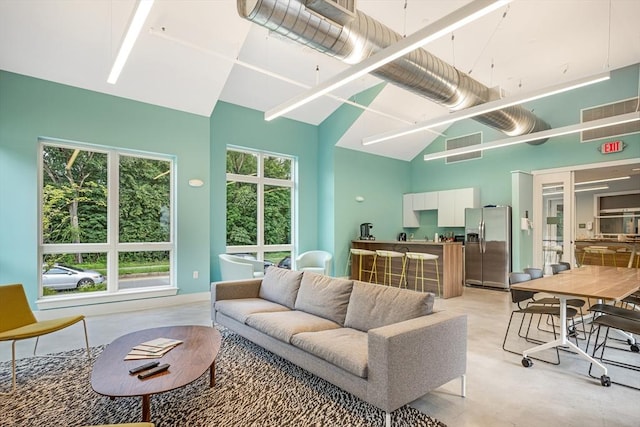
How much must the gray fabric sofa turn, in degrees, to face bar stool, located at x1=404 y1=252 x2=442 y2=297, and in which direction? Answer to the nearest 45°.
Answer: approximately 135° to its right

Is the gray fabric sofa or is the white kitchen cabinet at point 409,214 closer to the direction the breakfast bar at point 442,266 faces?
the gray fabric sofa

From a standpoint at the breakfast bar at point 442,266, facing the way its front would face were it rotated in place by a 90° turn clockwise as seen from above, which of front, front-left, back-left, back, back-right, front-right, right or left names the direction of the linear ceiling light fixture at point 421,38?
back-left

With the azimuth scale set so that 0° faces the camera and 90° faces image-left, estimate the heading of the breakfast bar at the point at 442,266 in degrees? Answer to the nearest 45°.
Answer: approximately 45°

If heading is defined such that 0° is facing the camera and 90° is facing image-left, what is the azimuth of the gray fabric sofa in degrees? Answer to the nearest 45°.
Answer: approximately 45°

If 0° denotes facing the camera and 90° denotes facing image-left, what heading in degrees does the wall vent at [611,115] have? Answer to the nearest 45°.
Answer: approximately 45°

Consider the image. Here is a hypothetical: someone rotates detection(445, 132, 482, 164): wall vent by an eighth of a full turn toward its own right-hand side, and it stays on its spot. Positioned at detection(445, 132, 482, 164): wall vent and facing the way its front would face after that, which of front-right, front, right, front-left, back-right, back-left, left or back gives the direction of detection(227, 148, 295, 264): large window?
front-left

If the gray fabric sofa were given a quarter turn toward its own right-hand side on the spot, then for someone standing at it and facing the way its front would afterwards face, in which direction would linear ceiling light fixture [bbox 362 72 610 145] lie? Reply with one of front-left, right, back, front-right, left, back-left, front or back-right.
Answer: right

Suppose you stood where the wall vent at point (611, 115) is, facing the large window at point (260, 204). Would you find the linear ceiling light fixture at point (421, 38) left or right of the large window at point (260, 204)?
left
